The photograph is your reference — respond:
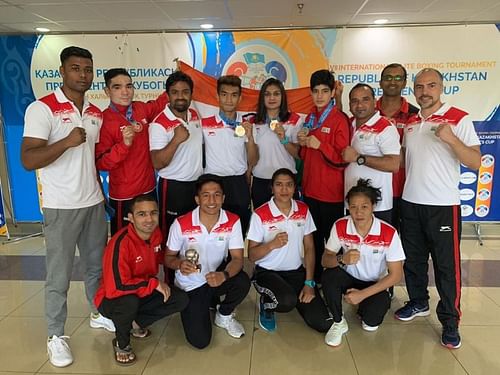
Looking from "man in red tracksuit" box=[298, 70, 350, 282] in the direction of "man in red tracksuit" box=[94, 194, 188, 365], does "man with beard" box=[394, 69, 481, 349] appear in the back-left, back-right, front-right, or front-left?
back-left

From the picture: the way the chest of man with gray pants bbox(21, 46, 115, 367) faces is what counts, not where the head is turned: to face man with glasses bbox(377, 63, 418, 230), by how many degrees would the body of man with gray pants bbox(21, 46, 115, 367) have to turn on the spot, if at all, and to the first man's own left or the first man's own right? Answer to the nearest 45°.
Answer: approximately 45° to the first man's own left

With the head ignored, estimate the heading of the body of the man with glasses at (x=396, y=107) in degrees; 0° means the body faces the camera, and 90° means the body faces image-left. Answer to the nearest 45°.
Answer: approximately 0°

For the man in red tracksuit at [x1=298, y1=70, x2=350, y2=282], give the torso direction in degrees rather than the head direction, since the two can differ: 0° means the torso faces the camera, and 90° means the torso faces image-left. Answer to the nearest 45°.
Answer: approximately 45°
